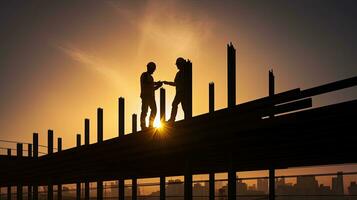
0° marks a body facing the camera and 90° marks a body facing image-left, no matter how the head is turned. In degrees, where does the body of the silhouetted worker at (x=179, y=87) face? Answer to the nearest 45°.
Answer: approximately 90°
